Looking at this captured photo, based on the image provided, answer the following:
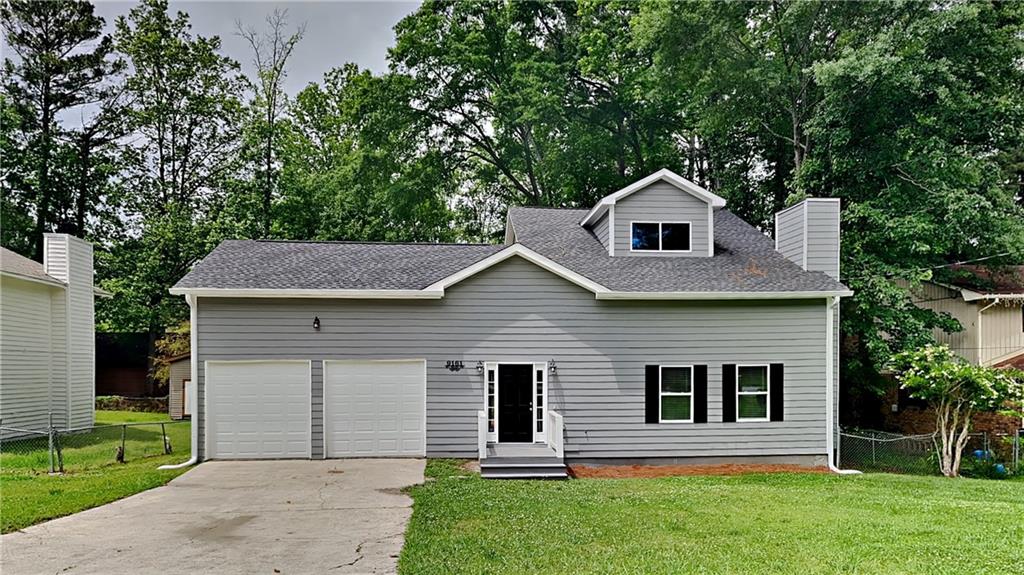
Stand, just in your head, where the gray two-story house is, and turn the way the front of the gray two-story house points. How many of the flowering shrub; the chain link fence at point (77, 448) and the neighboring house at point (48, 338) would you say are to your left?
1

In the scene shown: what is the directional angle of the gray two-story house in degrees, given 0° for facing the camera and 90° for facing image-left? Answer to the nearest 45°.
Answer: approximately 0°

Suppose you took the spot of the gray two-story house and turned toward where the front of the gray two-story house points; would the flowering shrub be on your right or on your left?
on your left

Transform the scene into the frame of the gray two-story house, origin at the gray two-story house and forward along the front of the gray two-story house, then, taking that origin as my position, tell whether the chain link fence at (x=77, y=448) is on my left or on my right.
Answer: on my right
